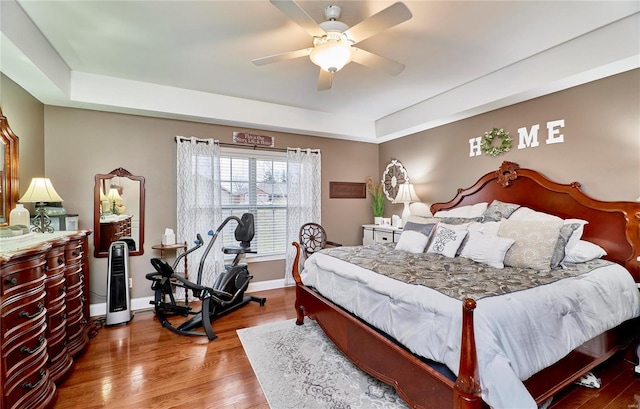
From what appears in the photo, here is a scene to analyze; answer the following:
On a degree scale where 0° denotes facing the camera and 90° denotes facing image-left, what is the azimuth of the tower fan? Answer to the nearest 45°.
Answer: approximately 0°

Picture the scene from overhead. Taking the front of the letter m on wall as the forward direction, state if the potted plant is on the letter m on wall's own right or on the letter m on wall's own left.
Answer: on the letter m on wall's own right

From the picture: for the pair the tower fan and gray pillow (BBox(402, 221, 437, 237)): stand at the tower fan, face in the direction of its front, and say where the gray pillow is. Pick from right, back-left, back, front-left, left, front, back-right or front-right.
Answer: front-left

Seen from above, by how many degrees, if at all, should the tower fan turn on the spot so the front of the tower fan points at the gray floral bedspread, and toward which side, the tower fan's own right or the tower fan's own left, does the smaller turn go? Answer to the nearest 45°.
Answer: approximately 45° to the tower fan's own left

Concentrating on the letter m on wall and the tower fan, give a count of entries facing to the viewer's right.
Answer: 0

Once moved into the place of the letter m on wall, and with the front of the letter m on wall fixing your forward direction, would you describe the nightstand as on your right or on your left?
on your right

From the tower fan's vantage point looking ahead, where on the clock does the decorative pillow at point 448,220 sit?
The decorative pillow is roughly at 10 o'clock from the tower fan.

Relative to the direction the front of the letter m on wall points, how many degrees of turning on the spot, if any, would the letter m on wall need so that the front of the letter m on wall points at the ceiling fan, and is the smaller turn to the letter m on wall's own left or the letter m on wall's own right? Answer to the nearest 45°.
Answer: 0° — it already faces it

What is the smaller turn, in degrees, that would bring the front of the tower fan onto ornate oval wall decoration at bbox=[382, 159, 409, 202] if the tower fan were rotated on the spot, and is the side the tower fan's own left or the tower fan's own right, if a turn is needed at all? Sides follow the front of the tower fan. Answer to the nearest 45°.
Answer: approximately 90° to the tower fan's own left

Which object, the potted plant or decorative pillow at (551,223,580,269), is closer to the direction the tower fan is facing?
the decorative pillow

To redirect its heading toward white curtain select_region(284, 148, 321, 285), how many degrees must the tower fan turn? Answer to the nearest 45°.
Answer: approximately 90° to its left
